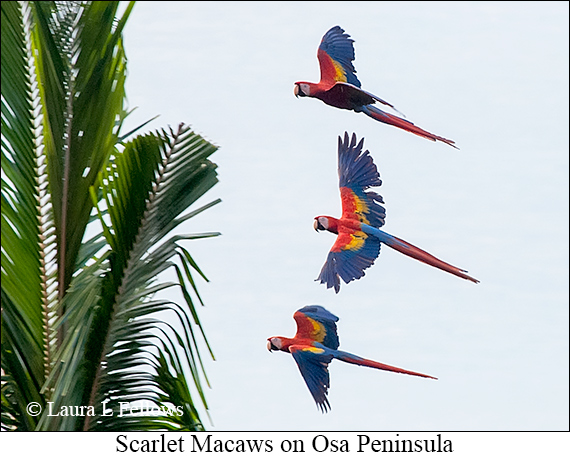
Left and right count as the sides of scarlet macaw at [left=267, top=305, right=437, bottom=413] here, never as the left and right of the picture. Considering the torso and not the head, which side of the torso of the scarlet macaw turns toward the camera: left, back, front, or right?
left

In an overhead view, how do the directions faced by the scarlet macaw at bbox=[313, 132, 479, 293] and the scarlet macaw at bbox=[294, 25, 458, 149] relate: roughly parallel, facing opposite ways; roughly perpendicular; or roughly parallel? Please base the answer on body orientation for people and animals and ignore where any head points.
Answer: roughly parallel

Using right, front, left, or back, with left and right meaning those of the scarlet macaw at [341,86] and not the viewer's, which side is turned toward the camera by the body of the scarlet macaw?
left

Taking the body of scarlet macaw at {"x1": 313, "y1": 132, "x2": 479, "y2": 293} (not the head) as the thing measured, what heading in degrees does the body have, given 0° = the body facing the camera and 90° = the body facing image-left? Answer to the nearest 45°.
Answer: approximately 90°

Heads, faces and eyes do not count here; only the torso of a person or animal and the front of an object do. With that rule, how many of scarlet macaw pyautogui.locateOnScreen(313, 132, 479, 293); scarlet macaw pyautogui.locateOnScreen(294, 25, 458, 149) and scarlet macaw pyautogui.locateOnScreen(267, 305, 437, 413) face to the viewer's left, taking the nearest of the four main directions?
3

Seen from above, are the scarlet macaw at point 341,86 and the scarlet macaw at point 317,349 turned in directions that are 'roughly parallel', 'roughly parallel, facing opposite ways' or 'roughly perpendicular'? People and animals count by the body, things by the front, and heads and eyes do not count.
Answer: roughly parallel
